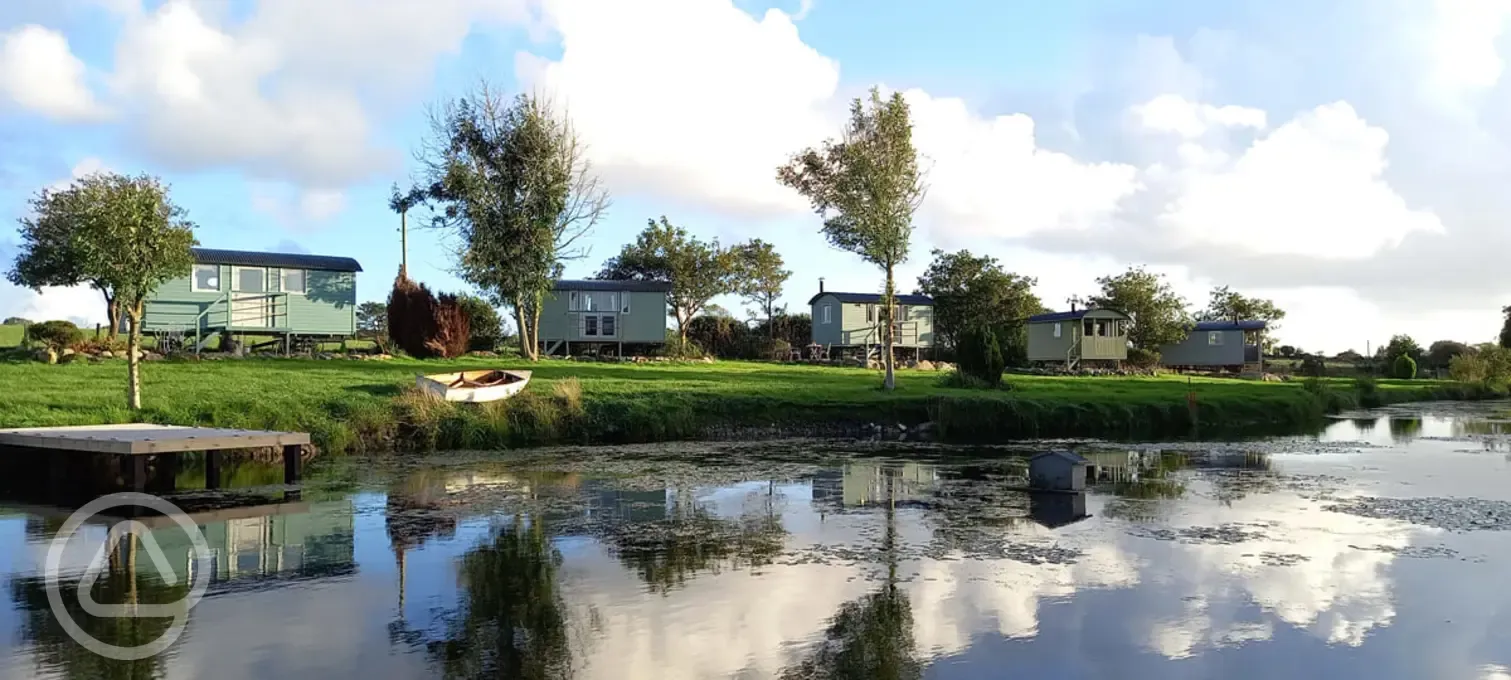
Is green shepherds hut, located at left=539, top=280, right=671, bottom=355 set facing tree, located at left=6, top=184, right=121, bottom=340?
no

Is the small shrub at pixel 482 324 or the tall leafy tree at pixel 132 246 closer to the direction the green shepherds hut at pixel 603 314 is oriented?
the tall leafy tree

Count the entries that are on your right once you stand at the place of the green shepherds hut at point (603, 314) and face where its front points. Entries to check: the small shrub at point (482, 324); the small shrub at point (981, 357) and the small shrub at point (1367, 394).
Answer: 1

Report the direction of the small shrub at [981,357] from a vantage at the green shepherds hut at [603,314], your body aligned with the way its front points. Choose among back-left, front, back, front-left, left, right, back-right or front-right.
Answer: front-left

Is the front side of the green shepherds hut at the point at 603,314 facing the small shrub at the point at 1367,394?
no

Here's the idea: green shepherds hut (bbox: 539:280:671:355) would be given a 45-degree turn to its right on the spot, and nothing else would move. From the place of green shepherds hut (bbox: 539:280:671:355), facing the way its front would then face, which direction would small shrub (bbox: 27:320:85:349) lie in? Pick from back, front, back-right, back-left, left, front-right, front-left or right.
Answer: front

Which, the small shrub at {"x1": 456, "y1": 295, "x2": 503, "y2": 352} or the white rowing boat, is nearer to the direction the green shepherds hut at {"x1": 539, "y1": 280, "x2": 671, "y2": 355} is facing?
the white rowing boat

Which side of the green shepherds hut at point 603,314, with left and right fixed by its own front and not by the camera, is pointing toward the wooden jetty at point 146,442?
front

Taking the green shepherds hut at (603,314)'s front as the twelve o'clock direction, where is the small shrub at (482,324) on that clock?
The small shrub is roughly at 3 o'clock from the green shepherds hut.

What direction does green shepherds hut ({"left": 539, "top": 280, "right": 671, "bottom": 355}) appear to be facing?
toward the camera

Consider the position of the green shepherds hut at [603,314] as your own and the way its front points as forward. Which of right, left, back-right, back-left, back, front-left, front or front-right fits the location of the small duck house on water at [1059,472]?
front

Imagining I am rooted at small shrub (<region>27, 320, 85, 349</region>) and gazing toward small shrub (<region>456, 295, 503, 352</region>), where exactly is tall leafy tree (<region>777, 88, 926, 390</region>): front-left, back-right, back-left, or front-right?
front-right

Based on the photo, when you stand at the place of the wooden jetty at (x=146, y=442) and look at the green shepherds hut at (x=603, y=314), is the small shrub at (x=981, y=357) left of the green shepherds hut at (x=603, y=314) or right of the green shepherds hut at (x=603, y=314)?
right

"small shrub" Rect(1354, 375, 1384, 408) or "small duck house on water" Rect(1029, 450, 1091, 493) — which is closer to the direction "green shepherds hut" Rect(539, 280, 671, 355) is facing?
the small duck house on water

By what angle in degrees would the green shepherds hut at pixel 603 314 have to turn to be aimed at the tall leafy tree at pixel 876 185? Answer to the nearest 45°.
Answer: approximately 45° to its left
